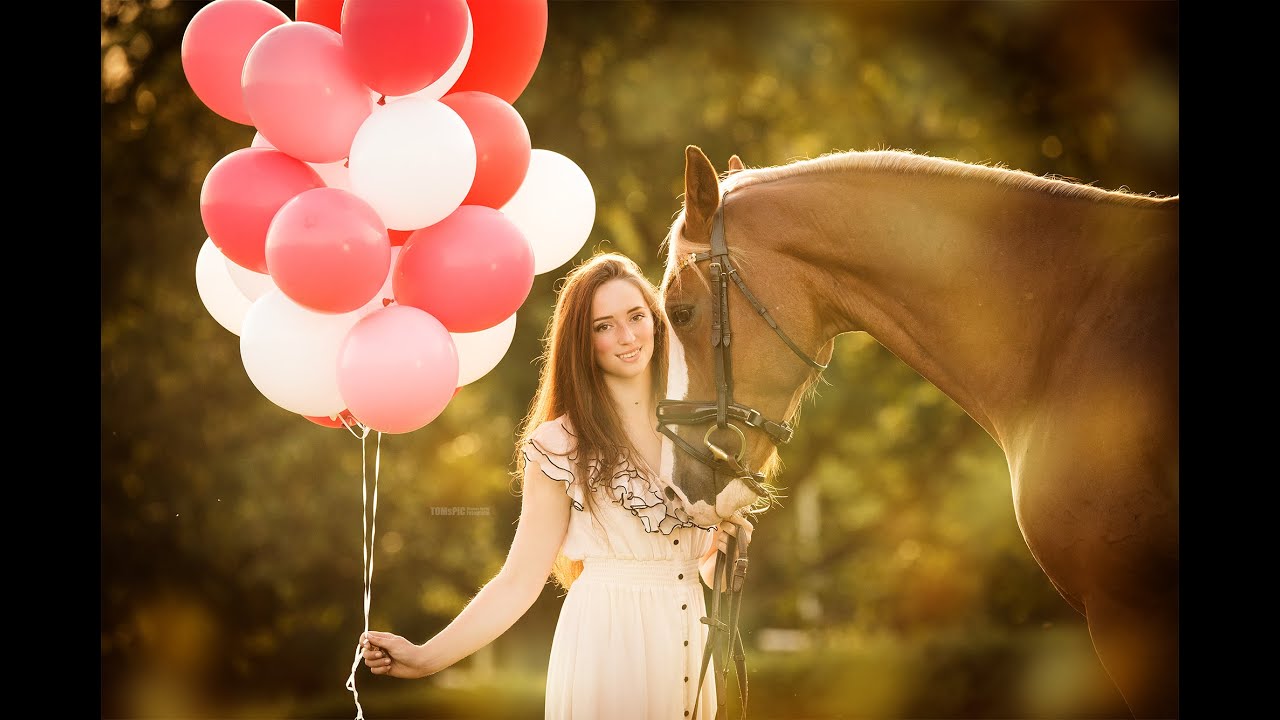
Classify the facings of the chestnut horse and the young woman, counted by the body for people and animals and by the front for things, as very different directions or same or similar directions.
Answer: very different directions

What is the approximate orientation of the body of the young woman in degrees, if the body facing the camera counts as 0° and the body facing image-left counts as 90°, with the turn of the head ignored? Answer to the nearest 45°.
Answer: approximately 315°

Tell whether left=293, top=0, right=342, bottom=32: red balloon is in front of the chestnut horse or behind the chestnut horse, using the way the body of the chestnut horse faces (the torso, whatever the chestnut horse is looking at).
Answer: in front

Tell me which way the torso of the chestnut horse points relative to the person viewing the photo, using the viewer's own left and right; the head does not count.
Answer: facing to the left of the viewer

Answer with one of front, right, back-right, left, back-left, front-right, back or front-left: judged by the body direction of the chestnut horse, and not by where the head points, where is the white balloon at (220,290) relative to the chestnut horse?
front

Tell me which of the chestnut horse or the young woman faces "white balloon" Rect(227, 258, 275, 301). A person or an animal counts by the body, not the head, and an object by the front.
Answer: the chestnut horse

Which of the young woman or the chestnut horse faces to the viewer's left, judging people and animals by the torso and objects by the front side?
the chestnut horse

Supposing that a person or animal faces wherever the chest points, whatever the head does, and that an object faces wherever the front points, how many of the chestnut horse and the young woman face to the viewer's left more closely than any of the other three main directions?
1

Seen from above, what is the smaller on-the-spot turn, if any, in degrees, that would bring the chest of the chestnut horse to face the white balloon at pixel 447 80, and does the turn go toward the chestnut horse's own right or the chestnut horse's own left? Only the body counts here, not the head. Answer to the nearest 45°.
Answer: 0° — it already faces it

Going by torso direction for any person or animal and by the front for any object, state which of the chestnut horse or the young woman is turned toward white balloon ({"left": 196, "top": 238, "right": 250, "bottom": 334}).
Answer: the chestnut horse

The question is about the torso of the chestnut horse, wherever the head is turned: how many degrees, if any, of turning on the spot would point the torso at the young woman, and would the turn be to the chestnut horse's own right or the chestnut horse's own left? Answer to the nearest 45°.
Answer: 0° — it already faces them

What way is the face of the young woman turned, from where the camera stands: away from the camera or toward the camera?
toward the camera

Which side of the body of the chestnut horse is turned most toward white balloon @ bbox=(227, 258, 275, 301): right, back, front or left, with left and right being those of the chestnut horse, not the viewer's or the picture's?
front

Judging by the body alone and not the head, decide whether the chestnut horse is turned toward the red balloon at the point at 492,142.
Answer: yes
